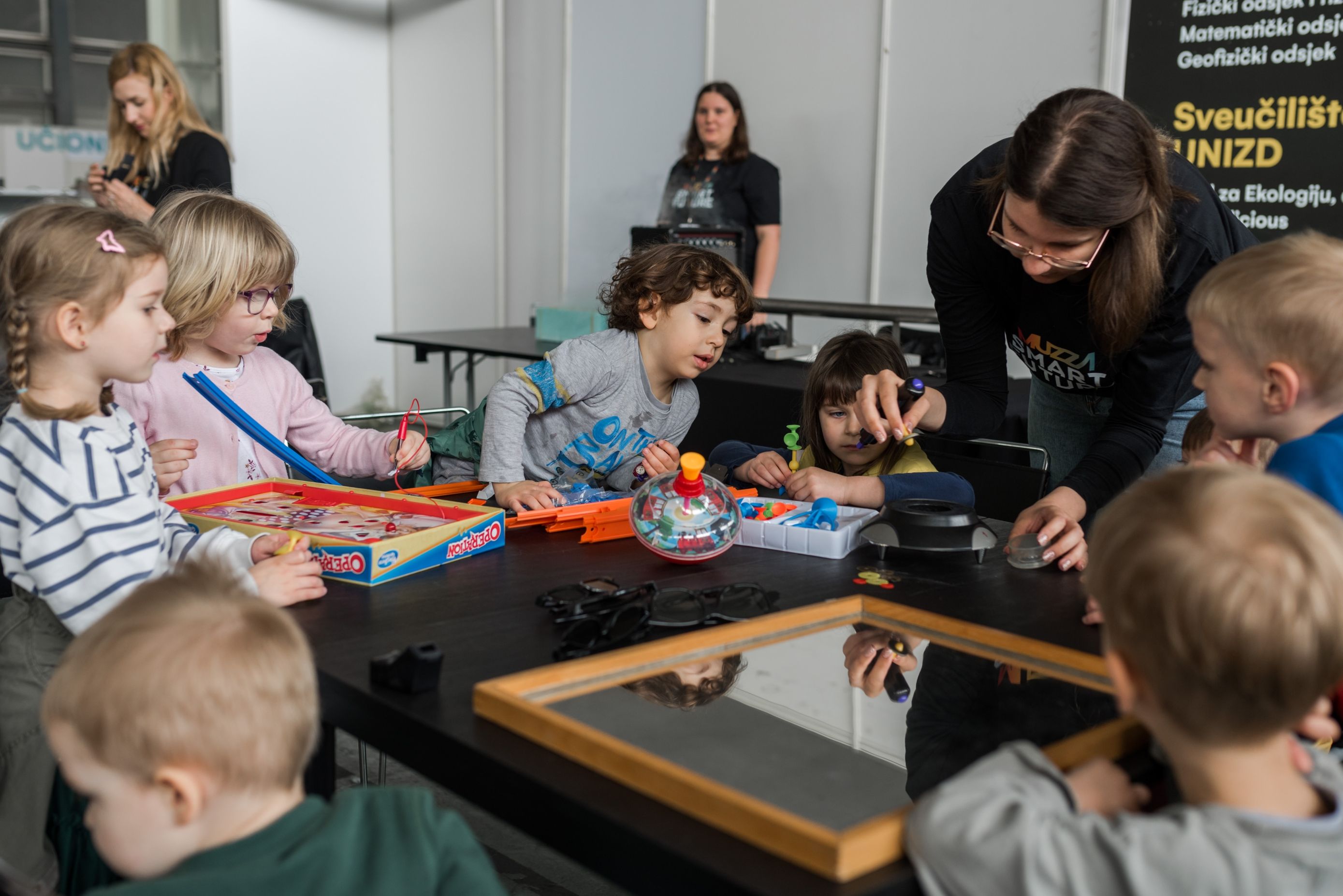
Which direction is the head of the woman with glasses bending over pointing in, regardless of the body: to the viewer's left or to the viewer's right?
to the viewer's left

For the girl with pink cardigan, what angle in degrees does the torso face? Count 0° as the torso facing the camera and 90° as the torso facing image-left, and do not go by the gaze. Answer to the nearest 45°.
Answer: approximately 315°

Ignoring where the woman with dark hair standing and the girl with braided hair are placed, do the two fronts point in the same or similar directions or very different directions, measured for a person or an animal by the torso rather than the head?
very different directions

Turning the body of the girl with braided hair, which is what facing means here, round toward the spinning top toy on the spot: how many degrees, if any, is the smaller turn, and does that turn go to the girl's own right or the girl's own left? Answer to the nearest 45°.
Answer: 0° — they already face it

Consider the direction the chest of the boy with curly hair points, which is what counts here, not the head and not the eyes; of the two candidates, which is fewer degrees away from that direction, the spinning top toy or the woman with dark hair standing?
the spinning top toy

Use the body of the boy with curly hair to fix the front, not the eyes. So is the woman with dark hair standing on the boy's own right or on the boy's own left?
on the boy's own left

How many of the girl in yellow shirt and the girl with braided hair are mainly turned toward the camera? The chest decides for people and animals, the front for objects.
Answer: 1

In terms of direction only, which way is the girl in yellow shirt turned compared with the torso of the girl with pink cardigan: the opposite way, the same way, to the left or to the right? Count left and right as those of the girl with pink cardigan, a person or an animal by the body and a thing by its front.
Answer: to the right

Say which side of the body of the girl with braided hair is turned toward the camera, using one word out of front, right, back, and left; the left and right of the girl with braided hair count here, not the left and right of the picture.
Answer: right
